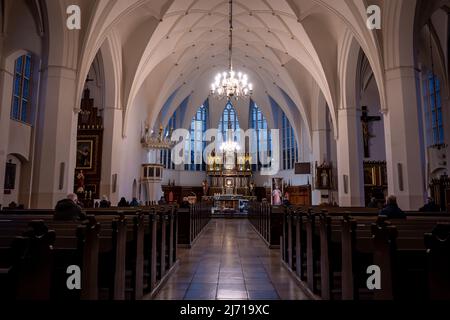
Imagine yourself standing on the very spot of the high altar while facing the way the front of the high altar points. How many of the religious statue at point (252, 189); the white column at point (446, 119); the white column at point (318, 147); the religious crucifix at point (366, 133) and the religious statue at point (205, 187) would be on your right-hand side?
1

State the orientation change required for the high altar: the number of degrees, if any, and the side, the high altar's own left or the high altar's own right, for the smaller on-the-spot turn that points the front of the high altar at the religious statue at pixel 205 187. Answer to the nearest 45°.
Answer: approximately 90° to the high altar's own right

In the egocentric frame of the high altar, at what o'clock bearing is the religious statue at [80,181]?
The religious statue is roughly at 1 o'clock from the high altar.

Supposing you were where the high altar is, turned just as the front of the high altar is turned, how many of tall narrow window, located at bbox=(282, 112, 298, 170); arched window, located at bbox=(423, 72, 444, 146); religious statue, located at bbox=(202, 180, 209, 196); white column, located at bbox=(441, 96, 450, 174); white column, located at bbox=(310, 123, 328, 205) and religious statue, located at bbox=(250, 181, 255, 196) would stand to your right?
1

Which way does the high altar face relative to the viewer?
toward the camera

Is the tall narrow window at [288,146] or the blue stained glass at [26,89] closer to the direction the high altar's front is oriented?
the blue stained glass

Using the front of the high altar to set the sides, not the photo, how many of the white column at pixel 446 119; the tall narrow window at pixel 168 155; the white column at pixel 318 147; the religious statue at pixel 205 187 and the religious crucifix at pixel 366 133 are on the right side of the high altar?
2

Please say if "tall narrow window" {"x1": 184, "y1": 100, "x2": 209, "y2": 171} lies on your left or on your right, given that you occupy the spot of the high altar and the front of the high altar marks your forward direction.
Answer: on your right

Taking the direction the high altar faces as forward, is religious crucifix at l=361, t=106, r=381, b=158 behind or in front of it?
in front

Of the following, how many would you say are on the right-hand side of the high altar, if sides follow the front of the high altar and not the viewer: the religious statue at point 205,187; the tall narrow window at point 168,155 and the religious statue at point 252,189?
2

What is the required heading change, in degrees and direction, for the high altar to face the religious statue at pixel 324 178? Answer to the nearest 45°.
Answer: approximately 45° to its left

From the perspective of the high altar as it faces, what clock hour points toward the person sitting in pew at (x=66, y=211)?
The person sitting in pew is roughly at 12 o'clock from the high altar.

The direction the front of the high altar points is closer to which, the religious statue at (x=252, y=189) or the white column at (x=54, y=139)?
the white column

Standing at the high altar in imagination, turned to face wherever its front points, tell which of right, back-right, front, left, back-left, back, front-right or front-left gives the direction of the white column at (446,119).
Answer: front-left

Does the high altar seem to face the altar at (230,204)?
yes

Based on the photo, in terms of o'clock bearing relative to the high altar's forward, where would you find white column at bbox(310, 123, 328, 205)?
The white column is roughly at 11 o'clock from the high altar.

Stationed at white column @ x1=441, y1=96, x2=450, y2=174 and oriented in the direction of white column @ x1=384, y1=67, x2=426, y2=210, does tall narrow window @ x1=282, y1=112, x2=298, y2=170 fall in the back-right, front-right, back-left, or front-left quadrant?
back-right

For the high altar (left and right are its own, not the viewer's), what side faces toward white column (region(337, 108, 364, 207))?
front

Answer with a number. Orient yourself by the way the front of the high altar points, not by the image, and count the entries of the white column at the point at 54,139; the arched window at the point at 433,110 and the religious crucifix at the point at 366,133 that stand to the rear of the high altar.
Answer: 0
